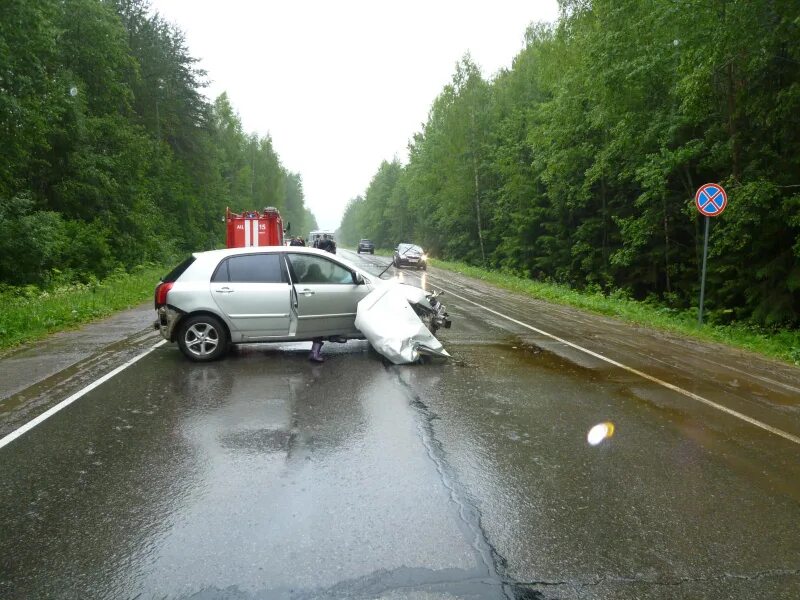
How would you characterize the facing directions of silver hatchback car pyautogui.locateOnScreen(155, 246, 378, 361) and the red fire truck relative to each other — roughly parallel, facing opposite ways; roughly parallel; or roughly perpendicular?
roughly perpendicular

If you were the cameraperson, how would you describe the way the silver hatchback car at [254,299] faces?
facing to the right of the viewer

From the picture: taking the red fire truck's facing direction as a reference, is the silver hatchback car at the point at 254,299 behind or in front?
behind

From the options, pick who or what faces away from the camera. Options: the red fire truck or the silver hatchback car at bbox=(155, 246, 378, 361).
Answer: the red fire truck

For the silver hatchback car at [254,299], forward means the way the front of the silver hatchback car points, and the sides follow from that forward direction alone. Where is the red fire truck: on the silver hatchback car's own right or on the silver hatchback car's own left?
on the silver hatchback car's own left

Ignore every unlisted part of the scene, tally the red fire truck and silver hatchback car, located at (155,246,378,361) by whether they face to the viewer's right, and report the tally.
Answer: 1

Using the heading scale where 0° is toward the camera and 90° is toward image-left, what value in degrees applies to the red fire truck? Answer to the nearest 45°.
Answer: approximately 180°

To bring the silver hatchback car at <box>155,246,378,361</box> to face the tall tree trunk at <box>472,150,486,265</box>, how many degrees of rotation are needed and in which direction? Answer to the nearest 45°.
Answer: approximately 45° to its left

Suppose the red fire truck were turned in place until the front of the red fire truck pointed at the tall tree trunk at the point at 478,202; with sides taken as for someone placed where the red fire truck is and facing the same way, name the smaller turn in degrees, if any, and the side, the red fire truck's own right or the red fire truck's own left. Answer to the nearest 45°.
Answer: approximately 45° to the red fire truck's own right
